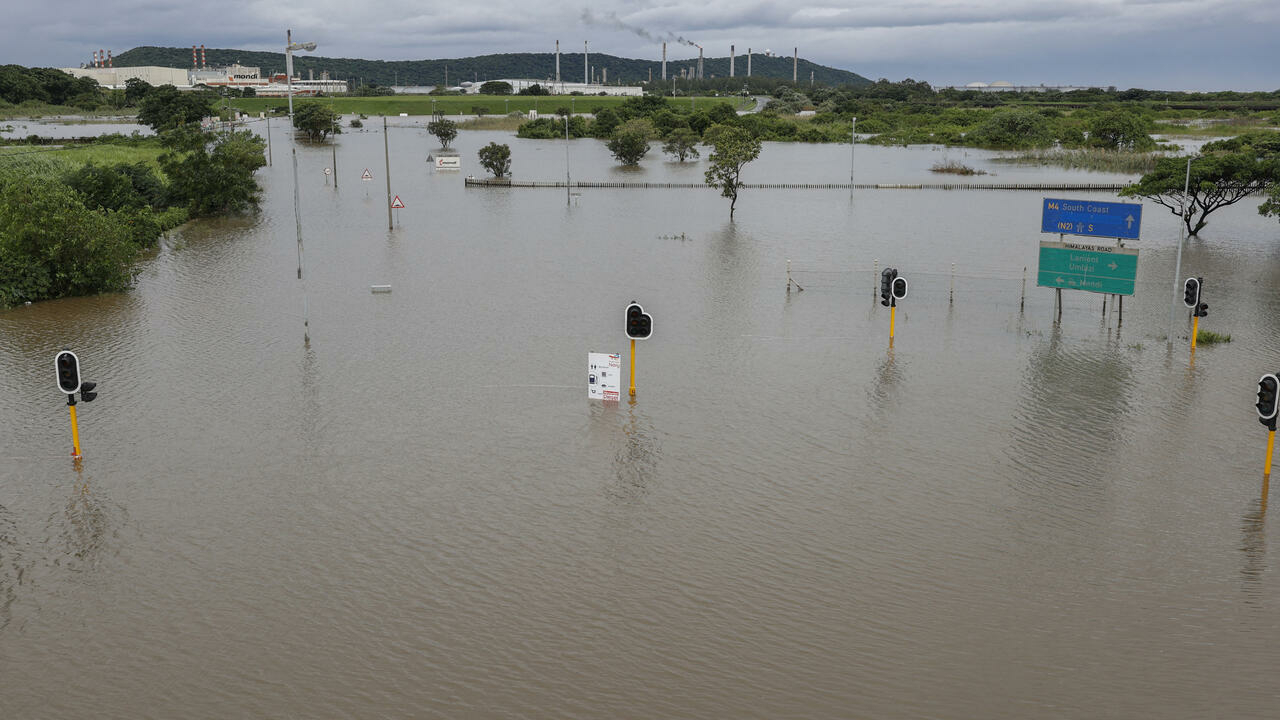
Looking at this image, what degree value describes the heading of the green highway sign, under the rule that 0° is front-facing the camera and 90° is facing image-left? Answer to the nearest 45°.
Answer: approximately 0°

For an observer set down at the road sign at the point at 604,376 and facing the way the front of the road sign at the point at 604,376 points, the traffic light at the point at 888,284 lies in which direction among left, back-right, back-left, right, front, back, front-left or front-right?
back-left

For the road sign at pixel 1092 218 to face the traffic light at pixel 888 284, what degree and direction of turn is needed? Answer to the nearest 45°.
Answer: approximately 45° to its right

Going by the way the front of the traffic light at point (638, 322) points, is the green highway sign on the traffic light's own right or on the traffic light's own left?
on the traffic light's own left

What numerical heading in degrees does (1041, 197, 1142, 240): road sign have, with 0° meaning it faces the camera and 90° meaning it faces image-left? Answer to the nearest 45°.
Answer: approximately 0°

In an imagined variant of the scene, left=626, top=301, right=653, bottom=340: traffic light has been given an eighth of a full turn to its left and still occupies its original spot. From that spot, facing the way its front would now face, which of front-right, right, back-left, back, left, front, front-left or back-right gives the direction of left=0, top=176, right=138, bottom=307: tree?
back

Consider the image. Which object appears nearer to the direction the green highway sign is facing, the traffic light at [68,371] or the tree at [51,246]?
the traffic light
